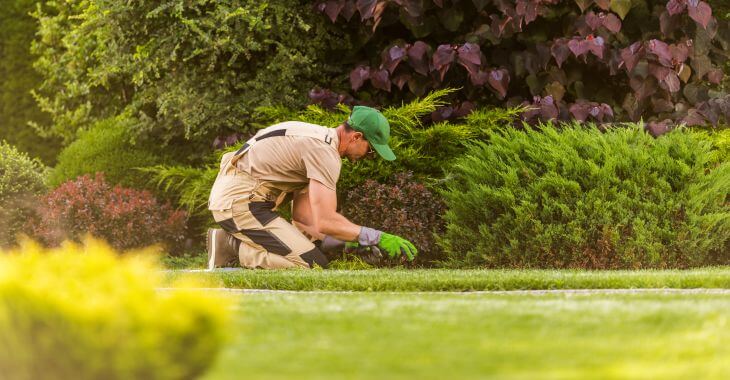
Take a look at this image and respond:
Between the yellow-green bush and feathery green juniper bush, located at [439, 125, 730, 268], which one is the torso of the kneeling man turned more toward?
the feathery green juniper bush

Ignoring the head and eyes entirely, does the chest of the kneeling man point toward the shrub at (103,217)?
no

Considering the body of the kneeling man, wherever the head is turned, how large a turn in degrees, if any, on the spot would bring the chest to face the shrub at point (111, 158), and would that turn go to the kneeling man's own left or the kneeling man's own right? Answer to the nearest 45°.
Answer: approximately 135° to the kneeling man's own left

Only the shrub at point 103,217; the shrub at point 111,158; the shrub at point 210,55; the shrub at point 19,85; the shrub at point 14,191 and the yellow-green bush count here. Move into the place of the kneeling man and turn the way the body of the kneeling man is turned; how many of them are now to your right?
1

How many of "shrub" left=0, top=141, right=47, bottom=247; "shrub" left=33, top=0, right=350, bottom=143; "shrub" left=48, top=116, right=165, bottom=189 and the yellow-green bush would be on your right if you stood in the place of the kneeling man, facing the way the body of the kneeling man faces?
1

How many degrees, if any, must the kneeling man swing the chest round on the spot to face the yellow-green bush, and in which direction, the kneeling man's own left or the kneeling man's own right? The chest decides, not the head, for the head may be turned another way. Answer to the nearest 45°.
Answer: approximately 90° to the kneeling man's own right

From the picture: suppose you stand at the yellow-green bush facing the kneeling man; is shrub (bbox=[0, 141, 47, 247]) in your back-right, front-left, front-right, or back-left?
front-left

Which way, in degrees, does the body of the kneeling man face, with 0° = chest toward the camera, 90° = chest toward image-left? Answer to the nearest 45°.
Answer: approximately 270°

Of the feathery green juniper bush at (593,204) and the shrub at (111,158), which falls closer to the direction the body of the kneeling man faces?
the feathery green juniper bush

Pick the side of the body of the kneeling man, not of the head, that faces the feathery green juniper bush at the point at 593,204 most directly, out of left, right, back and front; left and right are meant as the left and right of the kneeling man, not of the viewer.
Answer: front

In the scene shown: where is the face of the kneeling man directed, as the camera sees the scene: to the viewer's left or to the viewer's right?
to the viewer's right

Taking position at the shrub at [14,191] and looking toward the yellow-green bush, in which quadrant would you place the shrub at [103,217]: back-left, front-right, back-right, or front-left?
front-left

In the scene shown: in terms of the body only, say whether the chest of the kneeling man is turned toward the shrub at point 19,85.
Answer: no

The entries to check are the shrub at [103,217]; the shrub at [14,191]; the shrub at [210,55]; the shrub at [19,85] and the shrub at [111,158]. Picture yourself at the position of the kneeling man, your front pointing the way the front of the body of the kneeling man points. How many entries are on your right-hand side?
0
